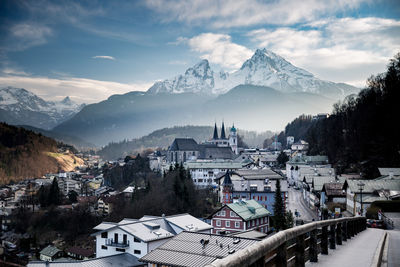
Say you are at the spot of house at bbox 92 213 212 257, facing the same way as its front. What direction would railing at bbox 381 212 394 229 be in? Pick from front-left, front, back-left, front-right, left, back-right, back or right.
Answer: left

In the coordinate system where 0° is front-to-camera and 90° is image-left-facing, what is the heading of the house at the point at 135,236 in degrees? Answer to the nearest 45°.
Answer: approximately 45°

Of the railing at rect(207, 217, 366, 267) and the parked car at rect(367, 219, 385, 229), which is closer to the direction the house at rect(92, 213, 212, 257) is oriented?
the railing

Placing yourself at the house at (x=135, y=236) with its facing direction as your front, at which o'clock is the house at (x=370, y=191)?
the house at (x=370, y=191) is roughly at 8 o'clock from the house at (x=135, y=236).

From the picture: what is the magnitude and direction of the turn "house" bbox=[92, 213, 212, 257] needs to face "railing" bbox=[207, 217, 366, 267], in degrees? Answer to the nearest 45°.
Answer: approximately 45° to its left

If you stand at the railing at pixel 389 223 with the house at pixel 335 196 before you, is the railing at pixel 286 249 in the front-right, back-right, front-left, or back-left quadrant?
back-left

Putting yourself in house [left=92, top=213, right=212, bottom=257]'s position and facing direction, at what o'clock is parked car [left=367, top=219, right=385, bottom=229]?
The parked car is roughly at 9 o'clock from the house.

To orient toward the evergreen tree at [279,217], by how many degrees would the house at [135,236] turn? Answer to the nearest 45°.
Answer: approximately 135° to its left

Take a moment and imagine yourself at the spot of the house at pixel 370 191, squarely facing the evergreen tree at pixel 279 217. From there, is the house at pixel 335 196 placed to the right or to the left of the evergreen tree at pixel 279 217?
right

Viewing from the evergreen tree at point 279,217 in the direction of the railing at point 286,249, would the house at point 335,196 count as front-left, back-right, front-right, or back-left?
back-left
